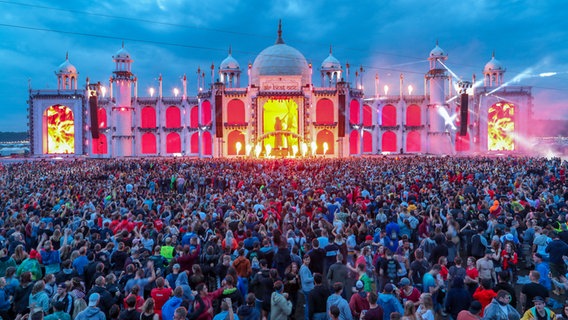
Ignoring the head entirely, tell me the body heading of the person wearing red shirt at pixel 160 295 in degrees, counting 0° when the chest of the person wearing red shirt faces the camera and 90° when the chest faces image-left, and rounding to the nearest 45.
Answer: approximately 180°
